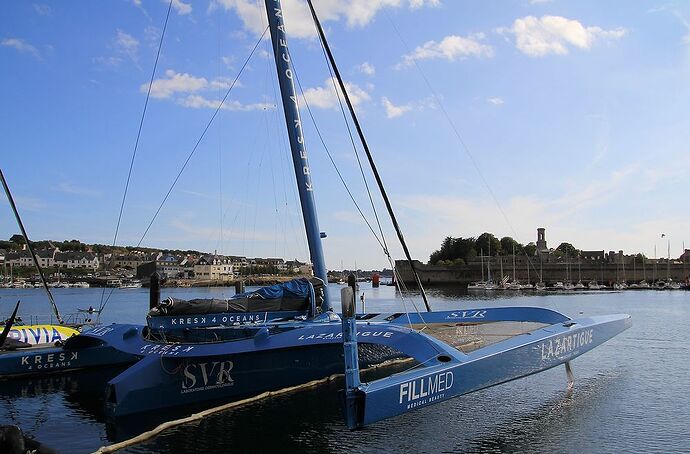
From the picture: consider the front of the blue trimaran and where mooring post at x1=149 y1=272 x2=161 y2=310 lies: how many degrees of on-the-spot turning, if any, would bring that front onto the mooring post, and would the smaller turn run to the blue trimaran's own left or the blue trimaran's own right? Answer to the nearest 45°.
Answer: approximately 90° to the blue trimaran's own left

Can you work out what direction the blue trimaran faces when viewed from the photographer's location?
facing away from the viewer and to the right of the viewer
